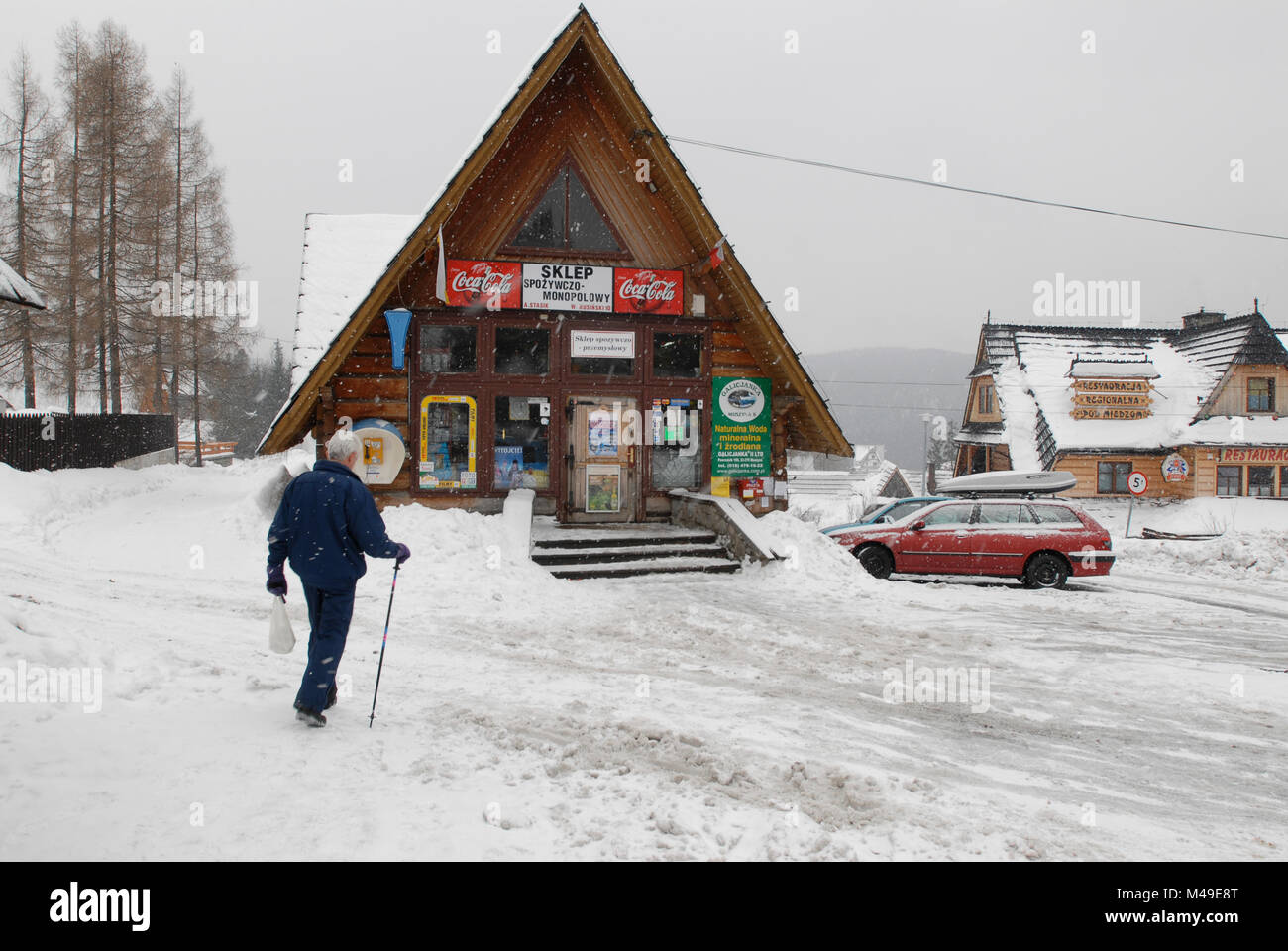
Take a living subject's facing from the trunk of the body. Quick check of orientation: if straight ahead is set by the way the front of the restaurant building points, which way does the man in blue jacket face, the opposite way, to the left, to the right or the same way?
the opposite way

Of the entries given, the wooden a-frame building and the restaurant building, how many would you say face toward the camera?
2

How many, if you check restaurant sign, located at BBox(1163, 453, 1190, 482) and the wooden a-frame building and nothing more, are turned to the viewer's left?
0

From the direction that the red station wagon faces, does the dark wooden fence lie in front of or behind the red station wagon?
in front

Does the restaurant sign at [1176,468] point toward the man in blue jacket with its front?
yes

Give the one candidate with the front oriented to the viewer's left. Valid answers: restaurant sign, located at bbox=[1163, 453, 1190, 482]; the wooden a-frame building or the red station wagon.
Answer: the red station wagon

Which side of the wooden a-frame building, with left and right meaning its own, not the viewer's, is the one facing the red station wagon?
left

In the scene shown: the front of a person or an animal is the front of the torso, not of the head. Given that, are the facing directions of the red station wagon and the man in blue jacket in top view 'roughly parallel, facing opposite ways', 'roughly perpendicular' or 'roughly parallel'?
roughly perpendicular

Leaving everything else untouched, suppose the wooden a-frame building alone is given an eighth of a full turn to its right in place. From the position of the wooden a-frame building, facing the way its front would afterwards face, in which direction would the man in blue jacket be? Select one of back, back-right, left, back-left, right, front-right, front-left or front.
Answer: front-left

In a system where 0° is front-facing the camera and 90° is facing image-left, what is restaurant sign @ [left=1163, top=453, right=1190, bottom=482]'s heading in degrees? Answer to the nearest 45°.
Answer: approximately 0°

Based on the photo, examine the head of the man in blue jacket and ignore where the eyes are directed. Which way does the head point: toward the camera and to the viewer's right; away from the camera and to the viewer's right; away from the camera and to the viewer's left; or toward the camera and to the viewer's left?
away from the camera and to the viewer's right

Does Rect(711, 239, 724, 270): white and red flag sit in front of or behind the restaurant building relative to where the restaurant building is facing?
in front
